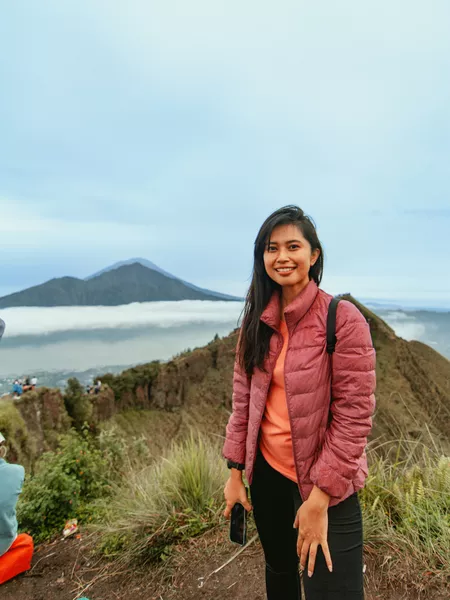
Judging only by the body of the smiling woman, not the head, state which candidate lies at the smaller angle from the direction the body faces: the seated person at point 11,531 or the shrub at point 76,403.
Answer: the seated person

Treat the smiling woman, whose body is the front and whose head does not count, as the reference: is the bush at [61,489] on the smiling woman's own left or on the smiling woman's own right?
on the smiling woman's own right

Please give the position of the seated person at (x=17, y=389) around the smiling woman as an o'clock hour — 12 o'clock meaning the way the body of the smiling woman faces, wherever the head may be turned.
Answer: The seated person is roughly at 3 o'clock from the smiling woman.

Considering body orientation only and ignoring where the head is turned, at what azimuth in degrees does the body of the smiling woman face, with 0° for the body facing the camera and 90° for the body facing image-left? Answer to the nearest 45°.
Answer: approximately 45°

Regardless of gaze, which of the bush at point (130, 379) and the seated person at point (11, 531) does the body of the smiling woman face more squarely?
the seated person

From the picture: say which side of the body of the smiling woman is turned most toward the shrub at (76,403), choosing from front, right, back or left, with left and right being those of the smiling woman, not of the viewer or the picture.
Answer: right
